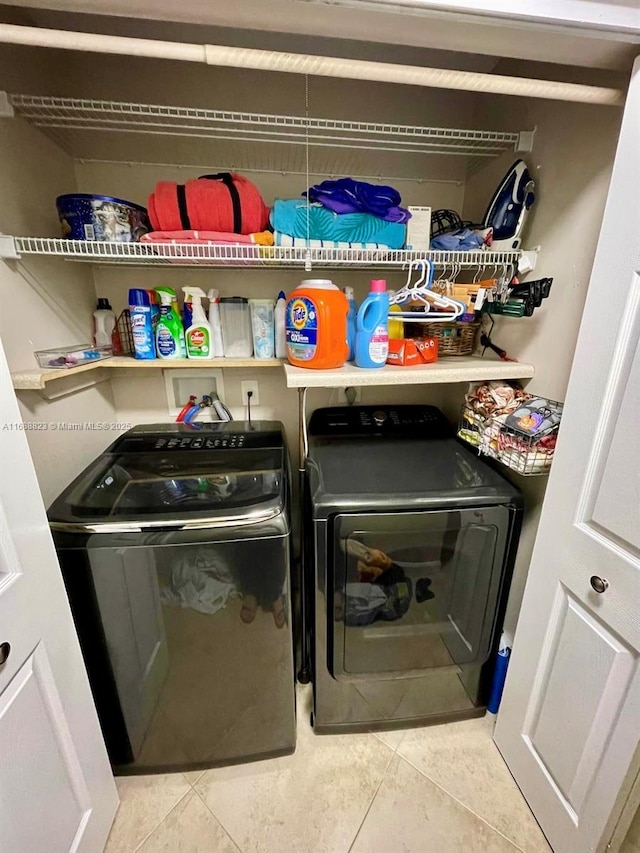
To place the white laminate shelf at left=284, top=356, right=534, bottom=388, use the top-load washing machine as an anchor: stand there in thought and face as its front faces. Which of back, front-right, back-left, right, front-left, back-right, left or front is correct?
left

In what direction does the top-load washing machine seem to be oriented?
toward the camera

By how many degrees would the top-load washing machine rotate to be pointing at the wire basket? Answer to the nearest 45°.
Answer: approximately 90° to its left

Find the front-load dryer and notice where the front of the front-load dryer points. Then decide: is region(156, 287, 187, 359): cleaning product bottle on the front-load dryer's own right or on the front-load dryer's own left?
on the front-load dryer's own right

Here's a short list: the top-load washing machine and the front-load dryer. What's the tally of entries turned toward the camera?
2
